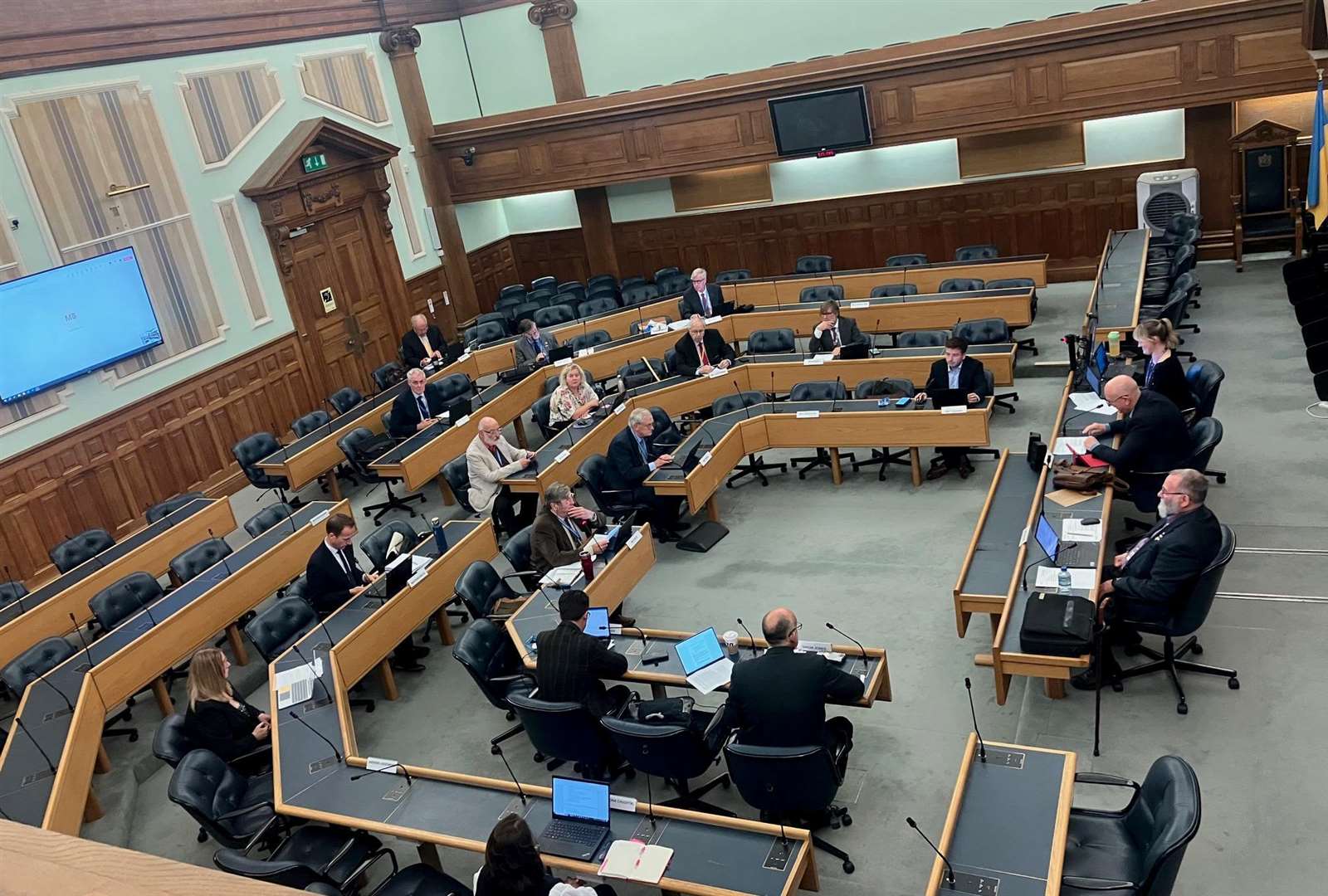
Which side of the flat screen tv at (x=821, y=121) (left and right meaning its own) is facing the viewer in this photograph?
front

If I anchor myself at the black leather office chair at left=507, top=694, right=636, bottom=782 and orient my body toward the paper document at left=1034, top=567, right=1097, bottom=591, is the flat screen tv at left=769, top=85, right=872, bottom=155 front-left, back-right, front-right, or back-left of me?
front-left

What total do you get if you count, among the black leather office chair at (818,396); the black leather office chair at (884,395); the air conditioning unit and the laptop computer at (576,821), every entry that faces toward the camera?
4

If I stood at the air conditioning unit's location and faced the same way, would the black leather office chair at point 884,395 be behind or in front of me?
in front

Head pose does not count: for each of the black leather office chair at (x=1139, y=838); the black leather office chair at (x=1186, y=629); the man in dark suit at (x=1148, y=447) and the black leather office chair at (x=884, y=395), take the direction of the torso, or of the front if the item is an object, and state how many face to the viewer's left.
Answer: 3

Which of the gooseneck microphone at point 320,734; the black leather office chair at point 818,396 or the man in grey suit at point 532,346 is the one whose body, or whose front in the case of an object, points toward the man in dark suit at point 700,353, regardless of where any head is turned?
the man in grey suit

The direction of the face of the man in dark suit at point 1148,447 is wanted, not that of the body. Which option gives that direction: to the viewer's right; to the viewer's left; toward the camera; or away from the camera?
to the viewer's left

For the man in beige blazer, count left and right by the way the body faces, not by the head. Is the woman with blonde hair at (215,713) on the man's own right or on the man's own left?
on the man's own right

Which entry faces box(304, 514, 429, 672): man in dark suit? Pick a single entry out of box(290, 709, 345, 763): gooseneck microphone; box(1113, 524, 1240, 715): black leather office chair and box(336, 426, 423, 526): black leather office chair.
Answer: box(1113, 524, 1240, 715): black leather office chair

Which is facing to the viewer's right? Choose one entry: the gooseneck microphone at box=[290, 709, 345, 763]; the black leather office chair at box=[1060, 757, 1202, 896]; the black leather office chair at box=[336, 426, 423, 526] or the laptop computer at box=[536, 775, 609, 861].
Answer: the black leather office chair at box=[336, 426, 423, 526]

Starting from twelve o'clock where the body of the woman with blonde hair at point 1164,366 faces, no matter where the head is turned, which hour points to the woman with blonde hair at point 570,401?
the woman with blonde hair at point 570,401 is roughly at 12 o'clock from the woman with blonde hair at point 1164,366.

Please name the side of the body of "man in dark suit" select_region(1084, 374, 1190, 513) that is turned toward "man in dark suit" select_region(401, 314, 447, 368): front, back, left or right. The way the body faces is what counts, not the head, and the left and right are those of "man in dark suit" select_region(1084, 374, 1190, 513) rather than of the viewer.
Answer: front

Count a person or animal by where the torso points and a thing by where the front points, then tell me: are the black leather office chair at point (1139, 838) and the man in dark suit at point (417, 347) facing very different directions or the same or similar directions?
very different directions

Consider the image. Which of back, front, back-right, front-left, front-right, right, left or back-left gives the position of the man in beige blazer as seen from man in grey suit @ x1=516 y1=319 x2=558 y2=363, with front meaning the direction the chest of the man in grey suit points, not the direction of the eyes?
front-right

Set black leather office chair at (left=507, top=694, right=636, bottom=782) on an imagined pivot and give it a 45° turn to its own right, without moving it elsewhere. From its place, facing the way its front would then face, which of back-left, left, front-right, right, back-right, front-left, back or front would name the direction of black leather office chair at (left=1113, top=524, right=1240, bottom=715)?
front

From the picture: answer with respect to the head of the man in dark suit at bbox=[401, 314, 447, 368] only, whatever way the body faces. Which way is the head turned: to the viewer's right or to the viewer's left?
to the viewer's right

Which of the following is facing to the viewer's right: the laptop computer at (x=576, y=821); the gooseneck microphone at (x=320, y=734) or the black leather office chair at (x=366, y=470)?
the black leather office chair

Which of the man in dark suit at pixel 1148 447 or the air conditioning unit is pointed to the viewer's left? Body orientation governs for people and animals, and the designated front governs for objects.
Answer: the man in dark suit
